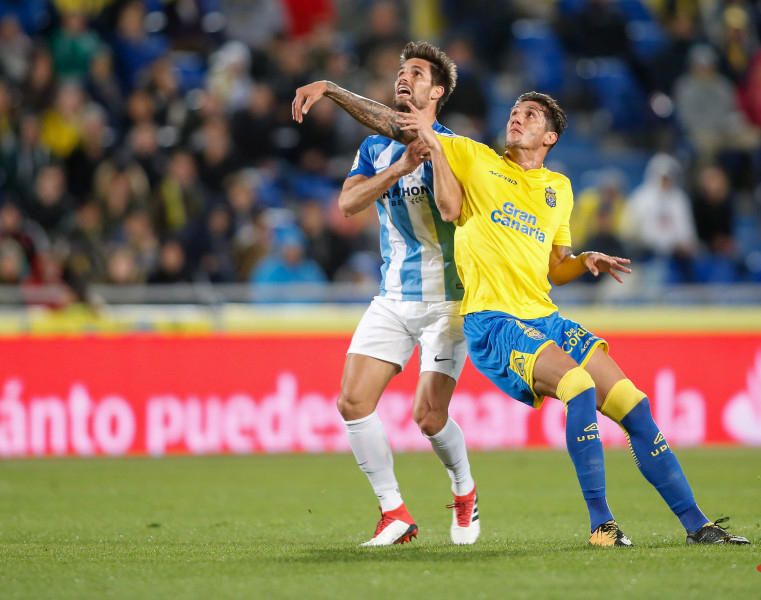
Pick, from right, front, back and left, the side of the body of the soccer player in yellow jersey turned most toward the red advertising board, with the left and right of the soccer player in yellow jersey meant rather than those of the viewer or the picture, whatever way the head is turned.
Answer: back

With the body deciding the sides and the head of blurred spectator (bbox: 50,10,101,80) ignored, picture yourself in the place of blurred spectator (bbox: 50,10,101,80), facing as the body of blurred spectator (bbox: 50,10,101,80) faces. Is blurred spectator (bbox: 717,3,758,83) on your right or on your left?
on your left

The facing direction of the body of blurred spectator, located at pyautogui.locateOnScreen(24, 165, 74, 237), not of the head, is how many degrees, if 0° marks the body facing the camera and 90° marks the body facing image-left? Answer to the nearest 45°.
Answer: approximately 0°

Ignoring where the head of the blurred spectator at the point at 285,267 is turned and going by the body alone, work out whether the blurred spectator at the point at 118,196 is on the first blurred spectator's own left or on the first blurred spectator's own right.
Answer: on the first blurred spectator's own right

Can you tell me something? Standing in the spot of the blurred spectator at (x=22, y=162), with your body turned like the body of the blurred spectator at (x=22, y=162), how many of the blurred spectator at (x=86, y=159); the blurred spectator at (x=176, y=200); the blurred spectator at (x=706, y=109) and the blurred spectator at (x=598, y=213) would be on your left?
4

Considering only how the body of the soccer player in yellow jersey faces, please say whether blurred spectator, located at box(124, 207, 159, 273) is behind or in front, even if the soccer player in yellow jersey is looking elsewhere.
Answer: behind

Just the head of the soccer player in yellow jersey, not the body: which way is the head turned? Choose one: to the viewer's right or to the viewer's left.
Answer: to the viewer's left

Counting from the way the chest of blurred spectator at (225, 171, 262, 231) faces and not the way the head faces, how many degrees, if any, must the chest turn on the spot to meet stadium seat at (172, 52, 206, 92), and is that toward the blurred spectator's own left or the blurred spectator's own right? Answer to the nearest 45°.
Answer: approximately 180°

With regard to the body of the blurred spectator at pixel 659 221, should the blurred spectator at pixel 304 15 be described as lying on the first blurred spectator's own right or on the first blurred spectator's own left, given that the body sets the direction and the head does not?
on the first blurred spectator's own right

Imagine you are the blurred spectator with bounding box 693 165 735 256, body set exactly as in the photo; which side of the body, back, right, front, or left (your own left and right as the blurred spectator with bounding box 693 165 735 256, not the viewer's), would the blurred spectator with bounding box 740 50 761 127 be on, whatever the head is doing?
back

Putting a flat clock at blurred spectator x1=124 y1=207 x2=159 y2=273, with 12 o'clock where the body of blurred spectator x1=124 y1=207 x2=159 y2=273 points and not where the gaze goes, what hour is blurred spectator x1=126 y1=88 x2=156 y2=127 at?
blurred spectator x1=126 y1=88 x2=156 y2=127 is roughly at 6 o'clock from blurred spectator x1=124 y1=207 x2=159 y2=273.

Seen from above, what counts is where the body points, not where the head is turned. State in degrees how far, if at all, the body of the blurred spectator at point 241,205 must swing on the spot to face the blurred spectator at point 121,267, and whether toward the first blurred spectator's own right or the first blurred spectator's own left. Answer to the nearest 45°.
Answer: approximately 45° to the first blurred spectator's own right

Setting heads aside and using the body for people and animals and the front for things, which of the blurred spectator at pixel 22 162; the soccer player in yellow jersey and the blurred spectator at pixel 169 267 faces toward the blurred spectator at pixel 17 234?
the blurred spectator at pixel 22 162

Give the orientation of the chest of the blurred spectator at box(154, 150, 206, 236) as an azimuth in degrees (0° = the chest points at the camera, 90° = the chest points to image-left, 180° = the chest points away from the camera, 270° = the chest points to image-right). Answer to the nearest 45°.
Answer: approximately 0°
